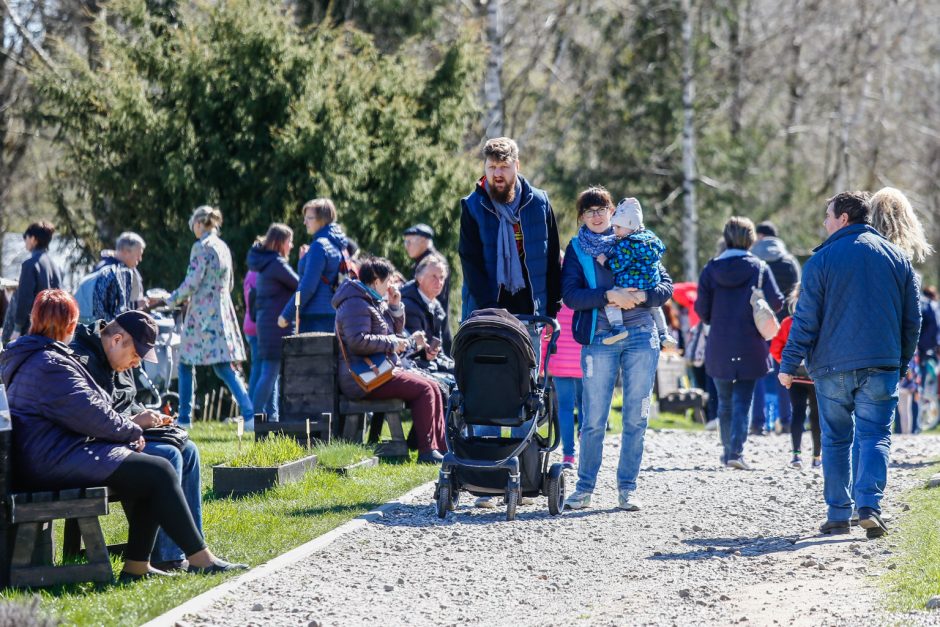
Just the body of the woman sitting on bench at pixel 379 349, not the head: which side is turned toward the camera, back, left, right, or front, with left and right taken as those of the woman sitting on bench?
right

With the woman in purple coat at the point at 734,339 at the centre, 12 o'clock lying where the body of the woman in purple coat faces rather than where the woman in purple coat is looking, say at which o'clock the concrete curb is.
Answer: The concrete curb is roughly at 7 o'clock from the woman in purple coat.

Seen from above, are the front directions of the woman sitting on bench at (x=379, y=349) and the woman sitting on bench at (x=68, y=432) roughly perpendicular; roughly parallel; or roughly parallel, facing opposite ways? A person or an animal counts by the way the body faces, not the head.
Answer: roughly parallel

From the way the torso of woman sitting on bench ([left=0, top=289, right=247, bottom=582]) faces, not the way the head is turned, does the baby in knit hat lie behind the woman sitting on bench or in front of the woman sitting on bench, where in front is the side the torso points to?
in front

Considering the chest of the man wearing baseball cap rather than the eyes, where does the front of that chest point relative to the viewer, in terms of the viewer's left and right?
facing to the right of the viewer

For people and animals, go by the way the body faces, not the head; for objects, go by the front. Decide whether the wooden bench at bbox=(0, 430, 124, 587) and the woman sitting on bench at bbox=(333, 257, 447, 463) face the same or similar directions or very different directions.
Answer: same or similar directions

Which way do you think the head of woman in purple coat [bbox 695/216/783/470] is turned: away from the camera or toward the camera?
away from the camera

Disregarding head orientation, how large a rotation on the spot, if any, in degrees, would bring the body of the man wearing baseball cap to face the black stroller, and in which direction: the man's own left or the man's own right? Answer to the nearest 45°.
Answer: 0° — they already face it

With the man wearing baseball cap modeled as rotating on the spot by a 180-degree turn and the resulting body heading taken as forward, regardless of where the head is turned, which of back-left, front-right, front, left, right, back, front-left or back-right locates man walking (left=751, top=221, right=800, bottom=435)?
back-right

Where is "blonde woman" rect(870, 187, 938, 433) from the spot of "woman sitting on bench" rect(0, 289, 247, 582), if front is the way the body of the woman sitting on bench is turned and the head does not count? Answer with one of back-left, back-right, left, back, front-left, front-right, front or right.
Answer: front

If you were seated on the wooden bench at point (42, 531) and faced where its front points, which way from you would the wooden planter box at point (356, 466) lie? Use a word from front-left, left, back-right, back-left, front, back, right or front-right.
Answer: front-left

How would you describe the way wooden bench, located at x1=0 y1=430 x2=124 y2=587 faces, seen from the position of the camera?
facing to the right of the viewer

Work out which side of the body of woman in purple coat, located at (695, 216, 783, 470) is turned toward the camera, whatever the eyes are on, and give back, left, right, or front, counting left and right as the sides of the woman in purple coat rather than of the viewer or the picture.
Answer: back

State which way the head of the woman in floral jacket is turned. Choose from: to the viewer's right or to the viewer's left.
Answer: to the viewer's left

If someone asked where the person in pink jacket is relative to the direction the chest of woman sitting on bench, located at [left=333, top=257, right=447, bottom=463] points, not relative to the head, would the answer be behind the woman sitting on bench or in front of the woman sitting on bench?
in front

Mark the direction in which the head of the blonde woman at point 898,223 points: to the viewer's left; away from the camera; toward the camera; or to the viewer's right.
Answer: away from the camera

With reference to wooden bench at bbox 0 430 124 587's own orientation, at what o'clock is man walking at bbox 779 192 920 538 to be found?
The man walking is roughly at 12 o'clock from the wooden bench.

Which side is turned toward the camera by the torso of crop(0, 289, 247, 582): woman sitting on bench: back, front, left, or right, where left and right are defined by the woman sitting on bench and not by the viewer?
right

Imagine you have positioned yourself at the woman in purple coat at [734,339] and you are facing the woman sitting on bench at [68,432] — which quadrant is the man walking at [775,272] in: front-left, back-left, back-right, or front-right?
back-right
